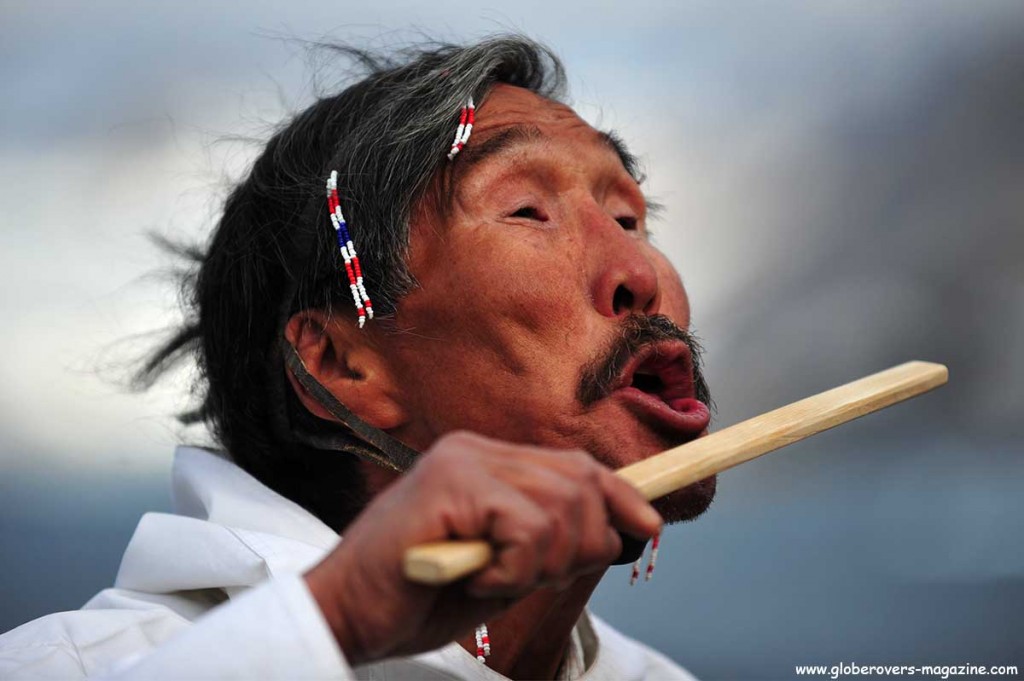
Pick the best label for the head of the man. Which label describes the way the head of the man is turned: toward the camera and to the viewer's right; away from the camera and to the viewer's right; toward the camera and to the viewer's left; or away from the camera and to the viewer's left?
toward the camera and to the viewer's right

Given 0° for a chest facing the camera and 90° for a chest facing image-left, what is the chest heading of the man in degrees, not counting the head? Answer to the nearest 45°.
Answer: approximately 315°
